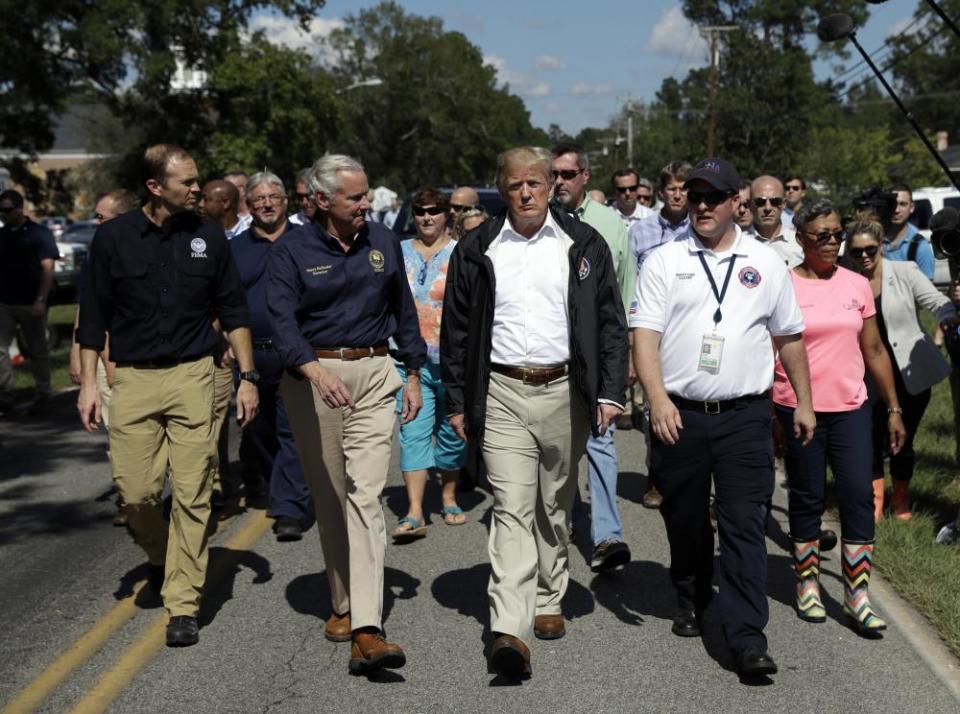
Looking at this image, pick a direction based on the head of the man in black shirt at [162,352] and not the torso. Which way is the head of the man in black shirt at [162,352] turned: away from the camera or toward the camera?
toward the camera

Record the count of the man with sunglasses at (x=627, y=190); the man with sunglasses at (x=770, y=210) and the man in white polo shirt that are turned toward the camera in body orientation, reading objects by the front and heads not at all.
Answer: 3

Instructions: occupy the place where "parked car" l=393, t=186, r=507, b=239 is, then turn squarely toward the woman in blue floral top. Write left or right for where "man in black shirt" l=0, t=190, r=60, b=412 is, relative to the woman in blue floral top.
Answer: right

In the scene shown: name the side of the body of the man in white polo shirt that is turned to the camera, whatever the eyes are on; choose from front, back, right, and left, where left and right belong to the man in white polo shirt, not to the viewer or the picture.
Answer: front

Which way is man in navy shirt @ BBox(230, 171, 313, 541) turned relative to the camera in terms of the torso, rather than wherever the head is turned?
toward the camera

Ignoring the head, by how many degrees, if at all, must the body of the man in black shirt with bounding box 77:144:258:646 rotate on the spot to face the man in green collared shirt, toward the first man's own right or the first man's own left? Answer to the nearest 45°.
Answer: approximately 90° to the first man's own left

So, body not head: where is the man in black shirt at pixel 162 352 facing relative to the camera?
toward the camera

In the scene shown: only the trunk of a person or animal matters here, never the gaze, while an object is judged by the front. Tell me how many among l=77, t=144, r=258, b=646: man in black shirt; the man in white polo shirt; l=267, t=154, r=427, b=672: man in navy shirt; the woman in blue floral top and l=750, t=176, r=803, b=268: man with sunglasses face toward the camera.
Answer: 5

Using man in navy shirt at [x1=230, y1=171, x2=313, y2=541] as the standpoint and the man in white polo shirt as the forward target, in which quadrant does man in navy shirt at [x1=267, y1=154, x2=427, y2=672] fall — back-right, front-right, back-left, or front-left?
front-right

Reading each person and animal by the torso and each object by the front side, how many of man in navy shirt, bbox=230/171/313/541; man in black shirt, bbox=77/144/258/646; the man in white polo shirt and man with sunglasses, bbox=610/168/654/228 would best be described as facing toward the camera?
4

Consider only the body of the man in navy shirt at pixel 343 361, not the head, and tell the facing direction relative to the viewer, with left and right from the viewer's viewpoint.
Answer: facing the viewer

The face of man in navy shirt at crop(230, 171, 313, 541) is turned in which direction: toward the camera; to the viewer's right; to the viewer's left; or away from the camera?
toward the camera
